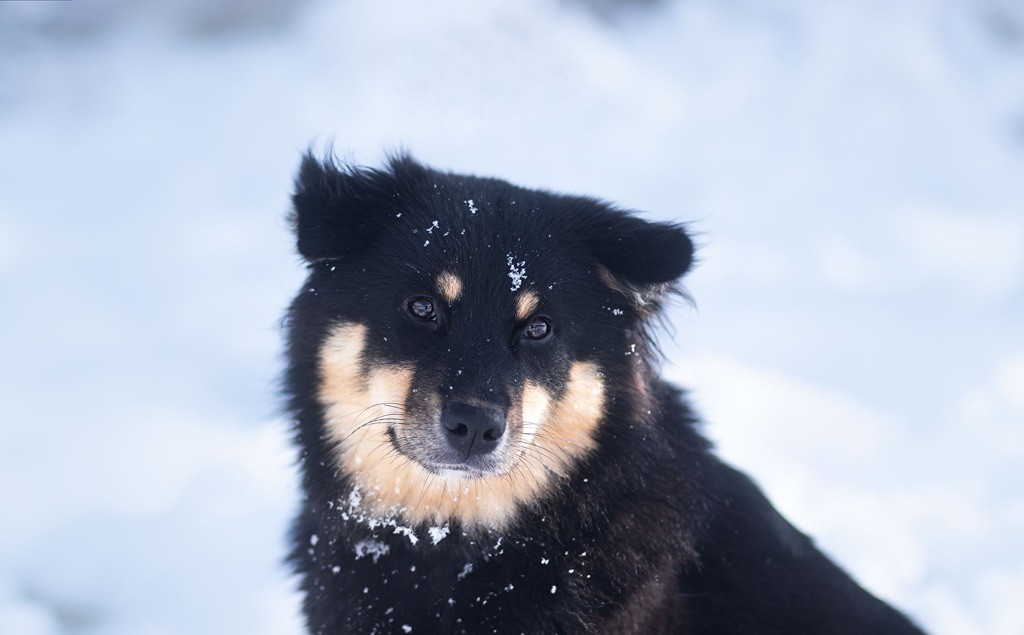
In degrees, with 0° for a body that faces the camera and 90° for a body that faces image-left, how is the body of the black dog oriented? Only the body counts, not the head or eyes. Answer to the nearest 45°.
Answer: approximately 45°
